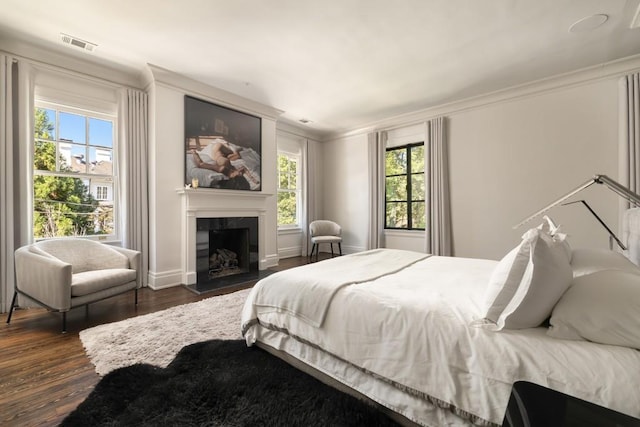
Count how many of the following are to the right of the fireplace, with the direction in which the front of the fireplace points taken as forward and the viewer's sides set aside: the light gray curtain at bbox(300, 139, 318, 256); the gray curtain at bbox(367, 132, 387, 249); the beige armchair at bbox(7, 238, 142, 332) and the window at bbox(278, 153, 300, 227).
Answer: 1

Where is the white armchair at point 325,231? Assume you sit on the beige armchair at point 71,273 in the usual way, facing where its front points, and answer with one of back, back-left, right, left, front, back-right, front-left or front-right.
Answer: front-left

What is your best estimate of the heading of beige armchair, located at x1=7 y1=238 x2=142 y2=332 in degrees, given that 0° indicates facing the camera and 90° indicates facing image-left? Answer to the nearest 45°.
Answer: approximately 315°

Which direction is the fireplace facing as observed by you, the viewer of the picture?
facing the viewer and to the right of the viewer

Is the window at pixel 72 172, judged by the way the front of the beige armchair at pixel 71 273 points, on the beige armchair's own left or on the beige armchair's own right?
on the beige armchair's own left

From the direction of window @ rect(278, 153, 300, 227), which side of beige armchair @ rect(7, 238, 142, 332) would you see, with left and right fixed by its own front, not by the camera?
left

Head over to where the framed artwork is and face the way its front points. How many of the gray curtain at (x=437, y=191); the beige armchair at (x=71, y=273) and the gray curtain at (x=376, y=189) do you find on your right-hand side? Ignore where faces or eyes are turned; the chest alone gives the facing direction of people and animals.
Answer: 1

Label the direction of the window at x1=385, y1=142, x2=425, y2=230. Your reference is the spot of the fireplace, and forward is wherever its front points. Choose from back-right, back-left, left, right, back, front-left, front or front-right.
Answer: front-left

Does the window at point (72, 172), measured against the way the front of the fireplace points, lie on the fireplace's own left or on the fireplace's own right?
on the fireplace's own right

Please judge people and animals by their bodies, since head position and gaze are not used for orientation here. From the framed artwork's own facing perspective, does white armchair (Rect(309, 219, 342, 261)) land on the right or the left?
on its left
